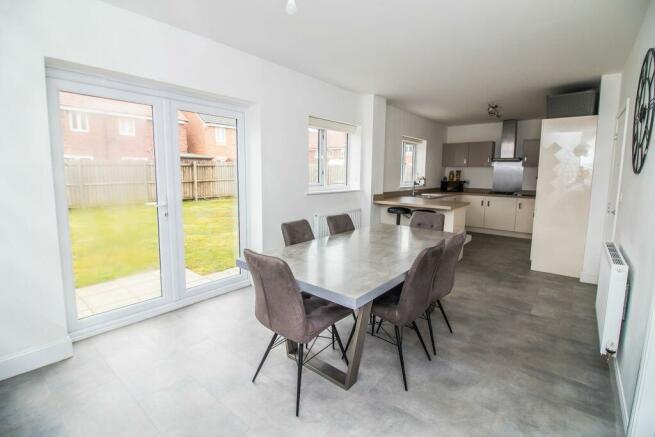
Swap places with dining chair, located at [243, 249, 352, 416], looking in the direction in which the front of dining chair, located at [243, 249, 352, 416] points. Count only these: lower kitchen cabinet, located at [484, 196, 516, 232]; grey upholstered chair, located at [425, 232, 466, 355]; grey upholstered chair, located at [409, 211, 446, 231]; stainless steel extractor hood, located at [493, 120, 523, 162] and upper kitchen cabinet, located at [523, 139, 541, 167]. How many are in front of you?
5

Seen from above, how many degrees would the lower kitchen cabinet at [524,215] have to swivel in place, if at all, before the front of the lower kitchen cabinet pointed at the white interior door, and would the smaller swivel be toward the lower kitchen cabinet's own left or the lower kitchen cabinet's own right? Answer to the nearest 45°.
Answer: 0° — it already faces it

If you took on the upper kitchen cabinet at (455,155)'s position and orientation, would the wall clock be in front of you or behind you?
in front

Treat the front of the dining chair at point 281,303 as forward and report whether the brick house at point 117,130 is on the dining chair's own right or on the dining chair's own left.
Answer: on the dining chair's own left

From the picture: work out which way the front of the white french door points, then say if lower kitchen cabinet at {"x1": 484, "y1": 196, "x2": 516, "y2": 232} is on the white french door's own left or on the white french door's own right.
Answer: on the white french door's own left

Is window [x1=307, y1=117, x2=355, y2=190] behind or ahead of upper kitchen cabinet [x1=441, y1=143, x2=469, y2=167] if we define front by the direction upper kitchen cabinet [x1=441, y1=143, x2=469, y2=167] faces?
ahead

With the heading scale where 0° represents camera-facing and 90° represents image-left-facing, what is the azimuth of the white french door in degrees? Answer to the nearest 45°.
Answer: approximately 315°

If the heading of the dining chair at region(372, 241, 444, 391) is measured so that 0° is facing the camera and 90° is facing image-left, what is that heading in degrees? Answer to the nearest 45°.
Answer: approximately 135°

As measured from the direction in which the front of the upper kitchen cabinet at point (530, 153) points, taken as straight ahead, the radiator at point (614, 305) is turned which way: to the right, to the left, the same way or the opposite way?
to the right

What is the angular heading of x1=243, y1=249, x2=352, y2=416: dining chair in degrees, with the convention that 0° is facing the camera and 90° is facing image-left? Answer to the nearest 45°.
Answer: approximately 225°

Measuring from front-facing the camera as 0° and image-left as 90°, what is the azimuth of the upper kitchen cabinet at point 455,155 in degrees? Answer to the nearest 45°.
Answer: approximately 0°

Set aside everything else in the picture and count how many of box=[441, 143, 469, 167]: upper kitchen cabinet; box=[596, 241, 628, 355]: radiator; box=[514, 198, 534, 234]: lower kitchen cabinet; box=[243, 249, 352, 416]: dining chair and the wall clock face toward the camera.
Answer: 2

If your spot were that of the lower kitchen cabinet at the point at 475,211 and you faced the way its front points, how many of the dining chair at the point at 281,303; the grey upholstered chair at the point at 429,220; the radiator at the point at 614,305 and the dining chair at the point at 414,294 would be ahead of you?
4

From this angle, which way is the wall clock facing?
to the viewer's left

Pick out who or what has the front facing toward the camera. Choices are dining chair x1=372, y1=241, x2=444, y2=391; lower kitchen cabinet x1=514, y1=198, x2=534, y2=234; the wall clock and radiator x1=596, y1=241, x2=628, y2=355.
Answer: the lower kitchen cabinet
